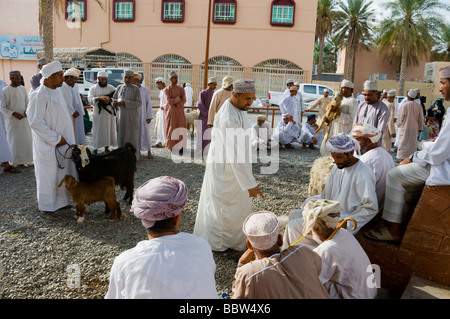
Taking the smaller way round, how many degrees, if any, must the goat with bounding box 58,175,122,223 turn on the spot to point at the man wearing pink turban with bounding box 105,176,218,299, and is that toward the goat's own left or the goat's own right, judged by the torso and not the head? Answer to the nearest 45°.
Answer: approximately 90° to the goat's own left

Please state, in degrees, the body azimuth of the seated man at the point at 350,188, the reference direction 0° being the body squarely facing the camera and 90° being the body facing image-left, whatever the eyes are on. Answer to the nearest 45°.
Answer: approximately 45°

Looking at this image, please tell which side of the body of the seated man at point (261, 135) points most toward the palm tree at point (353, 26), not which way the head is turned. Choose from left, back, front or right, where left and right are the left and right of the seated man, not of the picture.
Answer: back

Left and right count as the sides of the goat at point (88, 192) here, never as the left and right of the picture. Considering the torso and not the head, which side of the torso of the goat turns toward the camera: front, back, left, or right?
left

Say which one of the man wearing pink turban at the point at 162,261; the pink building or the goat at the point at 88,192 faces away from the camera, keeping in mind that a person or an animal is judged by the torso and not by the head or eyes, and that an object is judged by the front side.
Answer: the man wearing pink turban

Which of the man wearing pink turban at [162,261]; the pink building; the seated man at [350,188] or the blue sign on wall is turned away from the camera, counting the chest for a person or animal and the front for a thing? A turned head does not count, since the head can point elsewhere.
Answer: the man wearing pink turban

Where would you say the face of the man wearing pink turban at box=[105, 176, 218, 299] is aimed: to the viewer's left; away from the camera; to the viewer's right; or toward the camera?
away from the camera

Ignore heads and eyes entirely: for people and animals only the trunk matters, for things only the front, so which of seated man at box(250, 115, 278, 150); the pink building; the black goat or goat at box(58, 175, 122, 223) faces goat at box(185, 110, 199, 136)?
the pink building

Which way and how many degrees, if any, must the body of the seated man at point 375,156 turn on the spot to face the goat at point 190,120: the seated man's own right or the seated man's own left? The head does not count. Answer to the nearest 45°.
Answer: approximately 45° to the seated man's own right

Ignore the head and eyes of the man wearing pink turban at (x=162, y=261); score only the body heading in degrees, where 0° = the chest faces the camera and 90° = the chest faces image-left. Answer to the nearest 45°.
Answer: approximately 180°

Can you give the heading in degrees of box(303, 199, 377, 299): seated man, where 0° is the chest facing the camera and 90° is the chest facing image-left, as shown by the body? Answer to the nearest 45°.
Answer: approximately 135°

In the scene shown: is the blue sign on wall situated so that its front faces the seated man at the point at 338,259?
yes

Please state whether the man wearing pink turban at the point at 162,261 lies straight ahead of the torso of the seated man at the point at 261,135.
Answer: yes

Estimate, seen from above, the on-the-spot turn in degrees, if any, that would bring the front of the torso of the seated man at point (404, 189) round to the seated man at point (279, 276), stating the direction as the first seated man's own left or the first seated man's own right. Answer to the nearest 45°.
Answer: approximately 90° to the first seated man's own left

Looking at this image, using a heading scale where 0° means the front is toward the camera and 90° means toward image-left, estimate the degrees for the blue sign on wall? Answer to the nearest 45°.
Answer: approximately 0°
